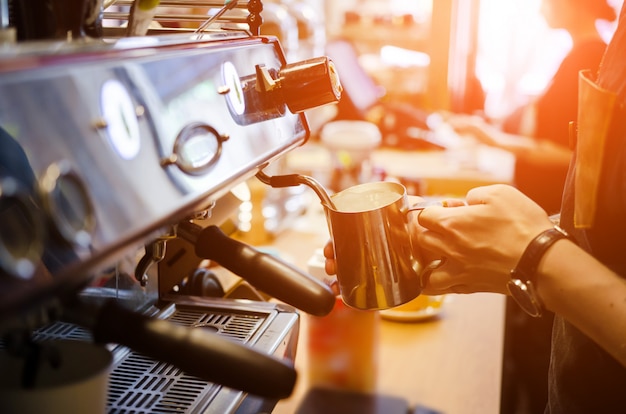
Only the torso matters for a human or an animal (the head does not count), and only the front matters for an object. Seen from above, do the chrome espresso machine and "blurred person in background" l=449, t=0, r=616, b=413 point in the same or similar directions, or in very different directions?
very different directions

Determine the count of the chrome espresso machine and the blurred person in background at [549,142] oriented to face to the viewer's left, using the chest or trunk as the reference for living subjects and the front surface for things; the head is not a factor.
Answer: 1

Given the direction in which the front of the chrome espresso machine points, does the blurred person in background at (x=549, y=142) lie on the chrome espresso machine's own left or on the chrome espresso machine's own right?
on the chrome espresso machine's own left

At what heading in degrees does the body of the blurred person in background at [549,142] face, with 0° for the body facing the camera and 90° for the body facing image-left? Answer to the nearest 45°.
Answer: approximately 90°

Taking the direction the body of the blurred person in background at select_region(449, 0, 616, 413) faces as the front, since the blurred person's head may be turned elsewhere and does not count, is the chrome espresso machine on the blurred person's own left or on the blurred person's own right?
on the blurred person's own left

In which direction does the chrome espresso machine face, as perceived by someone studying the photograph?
facing the viewer and to the right of the viewer
